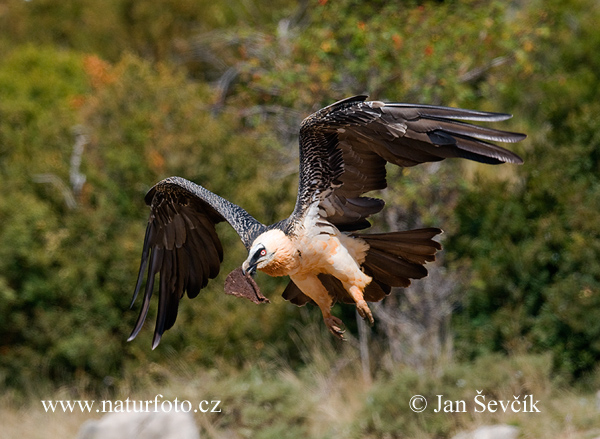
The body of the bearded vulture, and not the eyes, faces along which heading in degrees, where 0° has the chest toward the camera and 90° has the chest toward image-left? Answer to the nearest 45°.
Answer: approximately 45°
